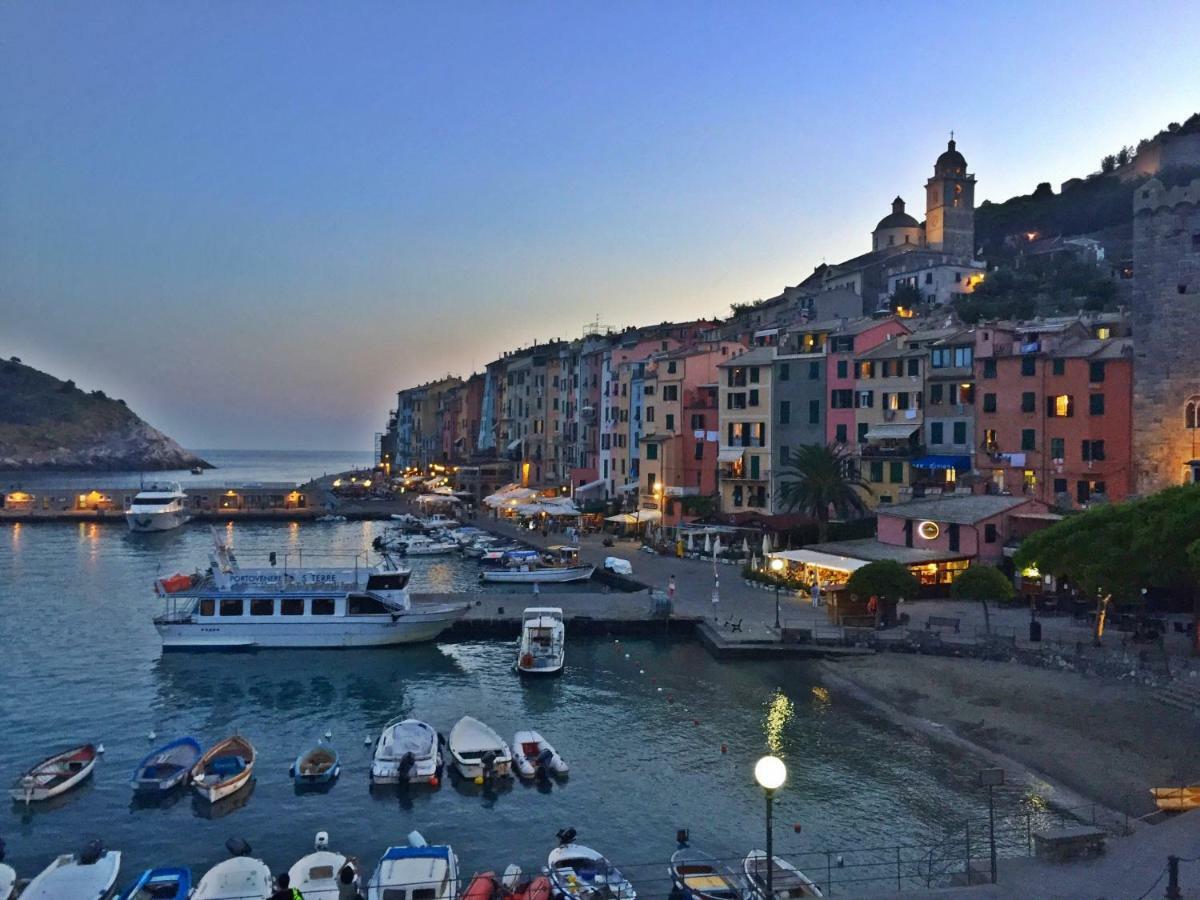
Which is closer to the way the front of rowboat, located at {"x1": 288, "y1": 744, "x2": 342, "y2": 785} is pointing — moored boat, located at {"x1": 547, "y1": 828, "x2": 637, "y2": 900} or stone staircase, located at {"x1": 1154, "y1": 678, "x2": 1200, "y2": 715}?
the stone staircase

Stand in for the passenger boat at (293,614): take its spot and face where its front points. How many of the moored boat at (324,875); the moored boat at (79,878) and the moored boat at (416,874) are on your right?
3

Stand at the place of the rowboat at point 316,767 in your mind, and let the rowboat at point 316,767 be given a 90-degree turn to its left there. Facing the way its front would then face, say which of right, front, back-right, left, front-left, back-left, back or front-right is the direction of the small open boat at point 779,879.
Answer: back

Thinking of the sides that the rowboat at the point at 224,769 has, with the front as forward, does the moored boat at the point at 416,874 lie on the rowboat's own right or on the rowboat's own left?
on the rowboat's own right

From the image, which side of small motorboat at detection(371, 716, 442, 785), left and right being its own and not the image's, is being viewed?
back

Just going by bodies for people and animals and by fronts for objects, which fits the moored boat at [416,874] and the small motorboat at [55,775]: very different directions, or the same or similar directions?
very different directions

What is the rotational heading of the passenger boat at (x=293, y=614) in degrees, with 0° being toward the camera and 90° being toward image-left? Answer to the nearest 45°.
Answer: approximately 270°
